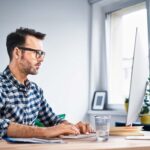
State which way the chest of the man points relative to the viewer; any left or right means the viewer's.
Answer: facing the viewer and to the right of the viewer

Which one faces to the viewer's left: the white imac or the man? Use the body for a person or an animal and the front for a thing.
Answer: the white imac

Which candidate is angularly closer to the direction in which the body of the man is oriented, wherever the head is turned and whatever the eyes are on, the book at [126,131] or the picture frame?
the book

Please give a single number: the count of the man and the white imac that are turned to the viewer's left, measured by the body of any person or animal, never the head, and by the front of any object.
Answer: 1

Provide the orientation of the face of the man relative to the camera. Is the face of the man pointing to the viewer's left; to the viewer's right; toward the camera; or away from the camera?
to the viewer's right

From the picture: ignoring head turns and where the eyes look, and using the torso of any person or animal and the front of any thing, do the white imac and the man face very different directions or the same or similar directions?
very different directions

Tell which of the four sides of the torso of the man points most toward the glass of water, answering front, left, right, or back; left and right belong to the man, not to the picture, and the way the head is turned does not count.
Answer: front

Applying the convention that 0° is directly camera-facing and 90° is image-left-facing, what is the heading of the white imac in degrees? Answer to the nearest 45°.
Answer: approximately 90°

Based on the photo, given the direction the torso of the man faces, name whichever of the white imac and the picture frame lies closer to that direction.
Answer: the white imac
